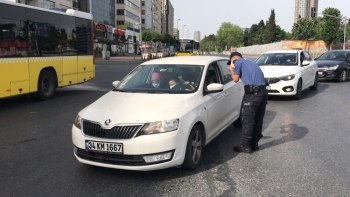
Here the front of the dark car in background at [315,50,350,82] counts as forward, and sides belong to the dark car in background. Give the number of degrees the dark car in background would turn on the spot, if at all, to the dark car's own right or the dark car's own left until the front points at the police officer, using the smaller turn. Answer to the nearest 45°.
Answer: approximately 45° to the dark car's own left

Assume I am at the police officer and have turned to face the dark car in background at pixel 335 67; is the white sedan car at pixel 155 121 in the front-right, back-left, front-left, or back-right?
back-left

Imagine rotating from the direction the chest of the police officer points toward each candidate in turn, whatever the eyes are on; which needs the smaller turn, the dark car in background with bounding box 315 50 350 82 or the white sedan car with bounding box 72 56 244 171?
the white sedan car

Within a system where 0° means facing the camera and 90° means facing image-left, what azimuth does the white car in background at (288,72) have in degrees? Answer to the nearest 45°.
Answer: approximately 45°

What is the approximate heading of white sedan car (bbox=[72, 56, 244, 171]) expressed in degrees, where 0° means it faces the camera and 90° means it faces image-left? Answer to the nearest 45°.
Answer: approximately 45°

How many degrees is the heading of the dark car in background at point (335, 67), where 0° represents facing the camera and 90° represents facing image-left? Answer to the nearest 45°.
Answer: approximately 45°

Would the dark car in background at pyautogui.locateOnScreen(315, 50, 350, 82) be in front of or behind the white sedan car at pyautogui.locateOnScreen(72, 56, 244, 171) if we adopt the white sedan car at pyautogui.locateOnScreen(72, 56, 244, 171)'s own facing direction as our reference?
behind

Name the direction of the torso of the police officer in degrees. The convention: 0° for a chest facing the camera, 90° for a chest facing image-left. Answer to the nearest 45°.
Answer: approximately 90°

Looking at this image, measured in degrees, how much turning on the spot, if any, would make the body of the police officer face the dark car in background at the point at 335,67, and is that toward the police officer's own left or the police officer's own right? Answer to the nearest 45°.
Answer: approximately 90° to the police officer's own right
